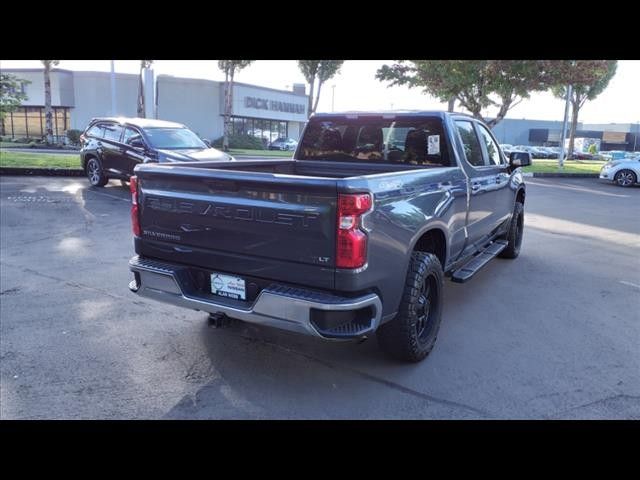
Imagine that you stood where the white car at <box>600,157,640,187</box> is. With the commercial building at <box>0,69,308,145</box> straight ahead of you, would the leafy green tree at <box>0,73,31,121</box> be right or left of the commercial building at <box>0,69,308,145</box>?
left

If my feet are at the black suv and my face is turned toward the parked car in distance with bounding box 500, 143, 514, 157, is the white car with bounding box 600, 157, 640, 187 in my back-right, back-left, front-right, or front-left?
front-right

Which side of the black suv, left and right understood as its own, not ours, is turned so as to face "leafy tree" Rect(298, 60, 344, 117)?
left

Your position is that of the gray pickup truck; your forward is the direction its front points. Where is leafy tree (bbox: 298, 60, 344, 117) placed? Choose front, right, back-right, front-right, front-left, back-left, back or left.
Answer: front-left

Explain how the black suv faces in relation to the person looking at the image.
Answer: facing the viewer and to the right of the viewer

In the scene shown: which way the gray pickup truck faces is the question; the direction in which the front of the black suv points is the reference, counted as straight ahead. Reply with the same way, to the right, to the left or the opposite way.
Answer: to the left

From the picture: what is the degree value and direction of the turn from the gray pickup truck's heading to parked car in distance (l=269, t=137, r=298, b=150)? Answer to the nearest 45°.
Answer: approximately 45° to its left

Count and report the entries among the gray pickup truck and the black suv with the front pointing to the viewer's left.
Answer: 0

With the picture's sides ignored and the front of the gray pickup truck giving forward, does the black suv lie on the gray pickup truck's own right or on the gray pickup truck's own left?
on the gray pickup truck's own left

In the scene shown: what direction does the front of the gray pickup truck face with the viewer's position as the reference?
facing away from the viewer and to the right of the viewer

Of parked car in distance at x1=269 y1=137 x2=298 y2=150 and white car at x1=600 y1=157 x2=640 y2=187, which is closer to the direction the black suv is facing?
the white car

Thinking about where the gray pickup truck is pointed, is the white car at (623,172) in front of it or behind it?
in front

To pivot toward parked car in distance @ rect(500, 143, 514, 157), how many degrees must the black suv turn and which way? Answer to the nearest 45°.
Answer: approximately 90° to its left
